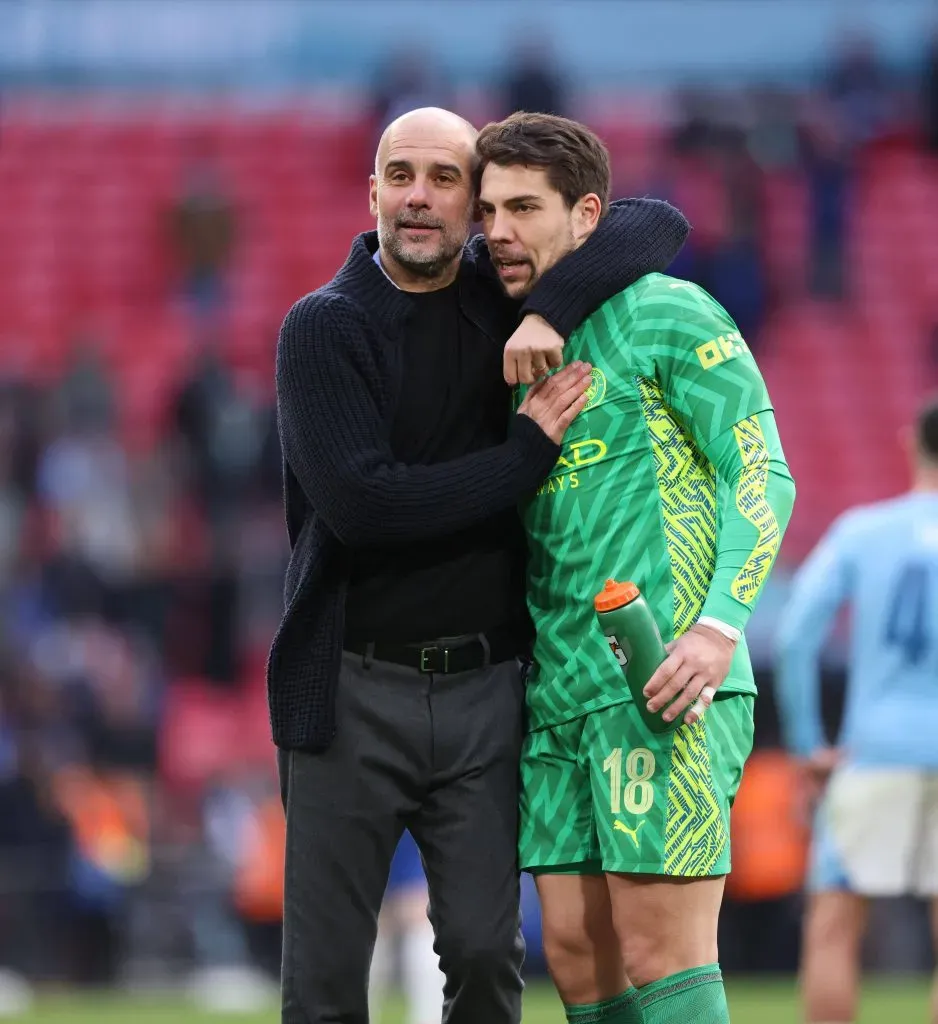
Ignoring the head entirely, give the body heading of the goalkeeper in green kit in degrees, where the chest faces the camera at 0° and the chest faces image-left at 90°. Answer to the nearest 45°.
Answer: approximately 45°

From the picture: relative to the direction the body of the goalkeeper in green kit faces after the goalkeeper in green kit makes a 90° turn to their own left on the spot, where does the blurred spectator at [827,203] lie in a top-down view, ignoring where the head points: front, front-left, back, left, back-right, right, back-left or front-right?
back-left

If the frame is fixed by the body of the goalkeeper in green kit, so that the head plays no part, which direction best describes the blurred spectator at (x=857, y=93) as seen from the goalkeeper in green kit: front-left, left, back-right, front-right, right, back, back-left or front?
back-right

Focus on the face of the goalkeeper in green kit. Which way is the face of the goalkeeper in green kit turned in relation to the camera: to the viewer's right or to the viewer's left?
to the viewer's left

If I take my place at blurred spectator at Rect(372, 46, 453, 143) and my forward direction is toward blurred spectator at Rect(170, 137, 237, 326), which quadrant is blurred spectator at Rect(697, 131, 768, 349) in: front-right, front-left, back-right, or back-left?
back-left

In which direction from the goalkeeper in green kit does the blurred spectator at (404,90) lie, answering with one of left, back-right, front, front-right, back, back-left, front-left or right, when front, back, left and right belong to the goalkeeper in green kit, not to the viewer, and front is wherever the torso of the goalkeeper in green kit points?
back-right

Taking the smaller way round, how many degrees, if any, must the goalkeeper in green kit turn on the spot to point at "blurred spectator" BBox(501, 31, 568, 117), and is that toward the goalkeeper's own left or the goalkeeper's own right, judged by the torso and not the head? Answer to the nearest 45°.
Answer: approximately 135° to the goalkeeper's own right
